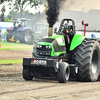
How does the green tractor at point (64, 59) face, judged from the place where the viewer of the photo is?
facing the viewer and to the left of the viewer
